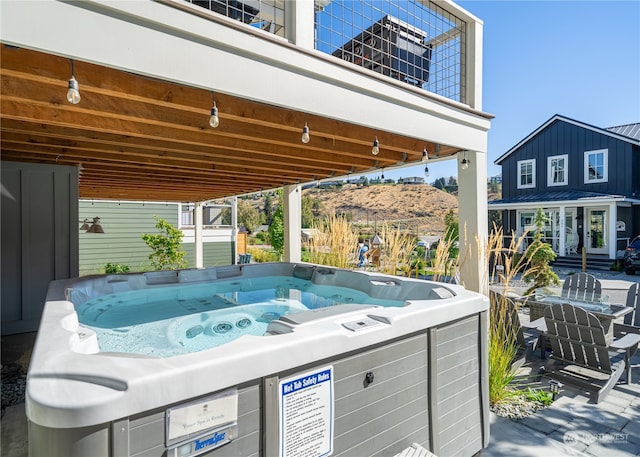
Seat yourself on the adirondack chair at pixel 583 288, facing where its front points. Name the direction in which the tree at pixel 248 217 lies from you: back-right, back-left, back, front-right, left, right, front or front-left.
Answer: back-right

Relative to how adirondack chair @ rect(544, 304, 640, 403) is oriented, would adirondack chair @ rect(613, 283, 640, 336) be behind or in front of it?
in front

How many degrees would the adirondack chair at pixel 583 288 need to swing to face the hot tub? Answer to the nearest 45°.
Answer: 0° — it already faces it

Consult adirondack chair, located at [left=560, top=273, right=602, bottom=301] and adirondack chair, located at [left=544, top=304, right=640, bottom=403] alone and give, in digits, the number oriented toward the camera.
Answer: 1

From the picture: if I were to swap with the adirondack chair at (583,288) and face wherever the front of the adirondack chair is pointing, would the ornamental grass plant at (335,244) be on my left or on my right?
on my right

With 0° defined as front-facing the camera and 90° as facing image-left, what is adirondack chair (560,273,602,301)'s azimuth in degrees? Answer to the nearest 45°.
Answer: approximately 0°

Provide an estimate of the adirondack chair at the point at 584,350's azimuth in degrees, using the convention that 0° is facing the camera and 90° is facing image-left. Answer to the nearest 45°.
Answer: approximately 225°

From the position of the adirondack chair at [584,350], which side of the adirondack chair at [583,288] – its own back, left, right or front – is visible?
front

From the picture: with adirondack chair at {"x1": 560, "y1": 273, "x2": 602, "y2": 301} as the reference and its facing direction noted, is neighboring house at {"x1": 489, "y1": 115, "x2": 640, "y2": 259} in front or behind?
behind
